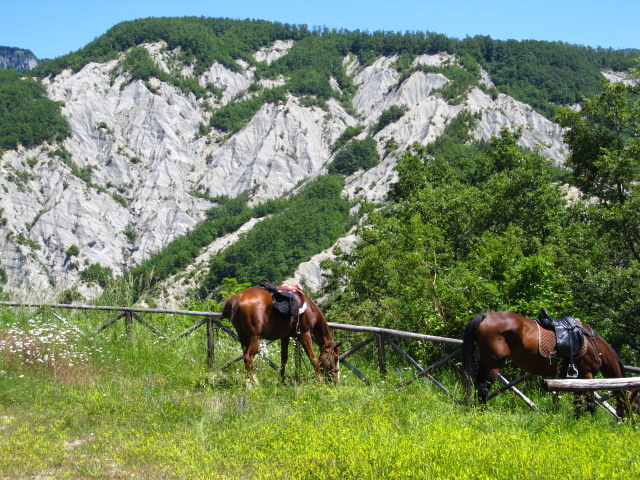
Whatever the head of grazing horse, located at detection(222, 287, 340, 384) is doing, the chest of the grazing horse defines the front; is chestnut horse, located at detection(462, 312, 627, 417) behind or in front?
in front

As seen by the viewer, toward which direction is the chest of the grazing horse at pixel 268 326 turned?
to the viewer's right
